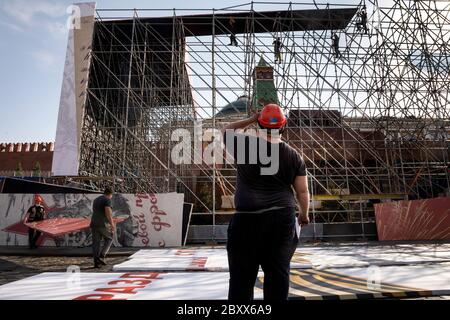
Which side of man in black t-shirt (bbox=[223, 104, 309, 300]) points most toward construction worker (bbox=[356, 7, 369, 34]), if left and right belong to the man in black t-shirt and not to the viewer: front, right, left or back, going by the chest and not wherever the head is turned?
front

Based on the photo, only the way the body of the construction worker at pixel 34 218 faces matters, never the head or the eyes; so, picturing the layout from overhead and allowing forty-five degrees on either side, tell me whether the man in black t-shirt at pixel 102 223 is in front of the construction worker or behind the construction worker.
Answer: in front

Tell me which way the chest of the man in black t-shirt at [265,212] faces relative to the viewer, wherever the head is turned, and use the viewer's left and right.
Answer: facing away from the viewer

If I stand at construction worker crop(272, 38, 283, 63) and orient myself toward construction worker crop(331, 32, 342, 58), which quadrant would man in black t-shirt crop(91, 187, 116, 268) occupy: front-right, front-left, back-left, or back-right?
back-right

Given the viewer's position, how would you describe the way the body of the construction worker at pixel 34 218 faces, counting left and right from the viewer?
facing the viewer and to the right of the viewer

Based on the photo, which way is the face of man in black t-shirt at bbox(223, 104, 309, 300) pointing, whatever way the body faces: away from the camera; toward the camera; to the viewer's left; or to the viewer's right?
away from the camera

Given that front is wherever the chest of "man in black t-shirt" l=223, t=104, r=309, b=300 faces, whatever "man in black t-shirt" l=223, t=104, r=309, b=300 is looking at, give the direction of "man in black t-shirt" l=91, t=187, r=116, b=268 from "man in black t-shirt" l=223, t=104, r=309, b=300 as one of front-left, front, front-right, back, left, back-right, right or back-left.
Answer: front-left

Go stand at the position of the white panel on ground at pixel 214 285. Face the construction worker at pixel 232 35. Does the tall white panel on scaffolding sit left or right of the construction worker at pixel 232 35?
left

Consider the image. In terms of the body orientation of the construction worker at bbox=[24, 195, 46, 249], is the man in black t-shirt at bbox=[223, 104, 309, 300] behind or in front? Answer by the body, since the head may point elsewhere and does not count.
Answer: in front

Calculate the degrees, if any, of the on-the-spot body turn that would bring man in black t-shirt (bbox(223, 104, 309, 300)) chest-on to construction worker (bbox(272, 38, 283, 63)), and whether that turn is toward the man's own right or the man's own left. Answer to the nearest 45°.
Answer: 0° — they already face them

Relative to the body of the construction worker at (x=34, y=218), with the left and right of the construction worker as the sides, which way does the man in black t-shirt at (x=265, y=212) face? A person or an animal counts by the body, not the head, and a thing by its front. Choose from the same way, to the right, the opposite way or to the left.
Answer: the opposite way

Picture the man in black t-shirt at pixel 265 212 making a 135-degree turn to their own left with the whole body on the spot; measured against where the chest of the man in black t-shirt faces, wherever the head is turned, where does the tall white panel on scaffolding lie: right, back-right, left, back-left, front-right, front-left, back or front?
right

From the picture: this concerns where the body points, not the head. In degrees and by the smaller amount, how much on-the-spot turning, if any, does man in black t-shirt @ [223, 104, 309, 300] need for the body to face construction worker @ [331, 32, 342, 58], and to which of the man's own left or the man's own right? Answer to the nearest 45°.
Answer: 0° — they already face them

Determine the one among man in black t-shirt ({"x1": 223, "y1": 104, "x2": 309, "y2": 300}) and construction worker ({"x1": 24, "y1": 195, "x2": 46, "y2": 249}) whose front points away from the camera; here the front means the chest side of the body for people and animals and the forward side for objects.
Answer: the man in black t-shirt
